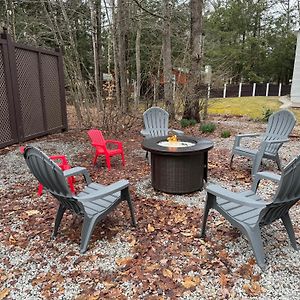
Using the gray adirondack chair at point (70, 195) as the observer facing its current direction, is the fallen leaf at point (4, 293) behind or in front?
behind

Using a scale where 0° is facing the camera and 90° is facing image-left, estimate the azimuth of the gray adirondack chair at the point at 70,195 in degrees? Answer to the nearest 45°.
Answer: approximately 225°

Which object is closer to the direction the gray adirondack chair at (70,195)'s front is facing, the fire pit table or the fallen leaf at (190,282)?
the fire pit table

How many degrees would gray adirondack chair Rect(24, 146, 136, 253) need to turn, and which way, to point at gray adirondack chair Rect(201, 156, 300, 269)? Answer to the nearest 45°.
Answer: approximately 45° to its right

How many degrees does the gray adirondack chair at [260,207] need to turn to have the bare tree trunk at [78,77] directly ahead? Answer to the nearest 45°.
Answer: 0° — it already faces it

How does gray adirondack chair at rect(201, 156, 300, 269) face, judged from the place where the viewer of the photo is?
facing away from the viewer and to the left of the viewer

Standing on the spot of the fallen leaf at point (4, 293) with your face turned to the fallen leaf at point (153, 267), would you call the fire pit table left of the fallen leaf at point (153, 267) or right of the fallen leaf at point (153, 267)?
left

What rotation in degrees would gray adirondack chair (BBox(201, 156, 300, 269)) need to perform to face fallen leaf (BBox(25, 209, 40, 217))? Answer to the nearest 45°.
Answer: approximately 45° to its left

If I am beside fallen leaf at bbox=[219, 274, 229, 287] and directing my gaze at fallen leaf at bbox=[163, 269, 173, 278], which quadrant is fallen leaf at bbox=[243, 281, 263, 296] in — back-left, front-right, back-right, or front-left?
back-left

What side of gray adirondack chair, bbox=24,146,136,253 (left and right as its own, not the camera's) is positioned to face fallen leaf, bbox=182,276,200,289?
right
